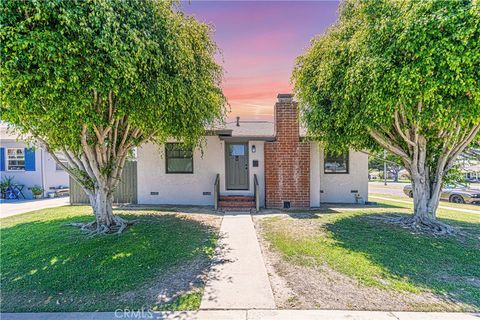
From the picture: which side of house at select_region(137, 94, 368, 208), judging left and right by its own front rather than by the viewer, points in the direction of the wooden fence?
right

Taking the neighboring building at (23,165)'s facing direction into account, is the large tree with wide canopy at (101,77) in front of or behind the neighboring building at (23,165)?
in front

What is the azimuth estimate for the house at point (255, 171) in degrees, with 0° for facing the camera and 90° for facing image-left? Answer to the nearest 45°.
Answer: approximately 0°

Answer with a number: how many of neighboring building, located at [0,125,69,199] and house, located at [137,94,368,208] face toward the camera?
2

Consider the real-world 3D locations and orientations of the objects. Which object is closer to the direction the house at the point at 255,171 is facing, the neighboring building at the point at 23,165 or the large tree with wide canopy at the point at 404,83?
the large tree with wide canopy

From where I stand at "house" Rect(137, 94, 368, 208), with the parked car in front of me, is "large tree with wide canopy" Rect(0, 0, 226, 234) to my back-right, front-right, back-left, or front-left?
back-right

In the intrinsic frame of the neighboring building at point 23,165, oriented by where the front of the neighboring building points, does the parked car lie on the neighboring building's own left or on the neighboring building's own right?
on the neighboring building's own left

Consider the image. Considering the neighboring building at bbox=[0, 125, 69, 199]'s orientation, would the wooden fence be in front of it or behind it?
in front

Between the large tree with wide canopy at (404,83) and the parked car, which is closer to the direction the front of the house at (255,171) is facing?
the large tree with wide canopy
